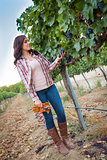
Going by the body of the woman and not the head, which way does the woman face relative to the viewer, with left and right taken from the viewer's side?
facing the viewer and to the right of the viewer
